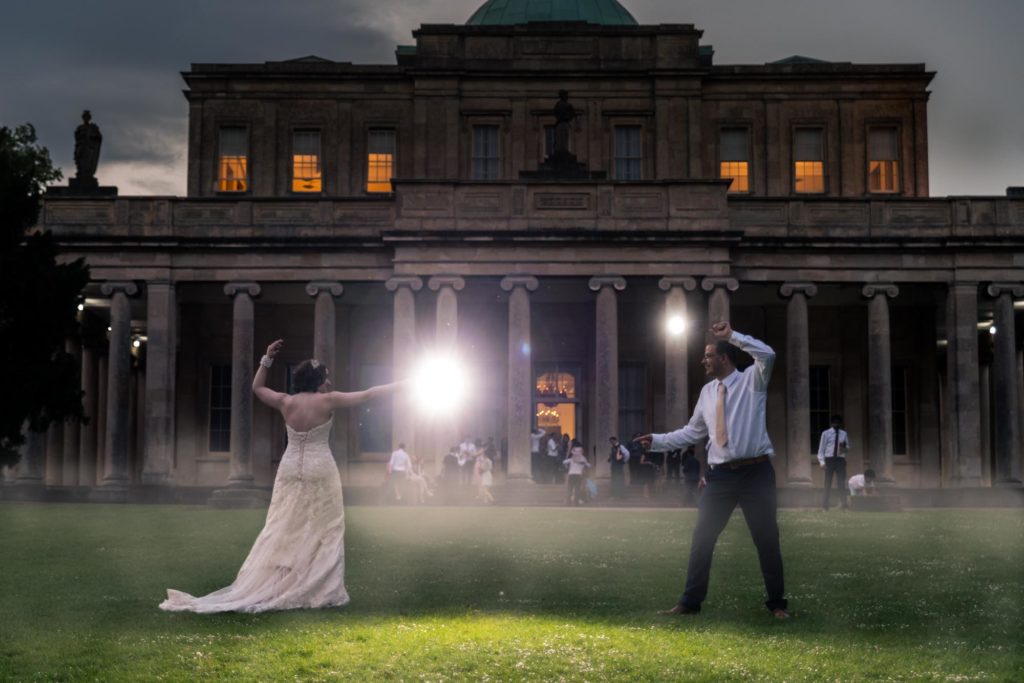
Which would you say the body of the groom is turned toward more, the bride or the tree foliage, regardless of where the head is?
the bride

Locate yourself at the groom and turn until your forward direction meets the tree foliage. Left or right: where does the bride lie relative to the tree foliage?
left

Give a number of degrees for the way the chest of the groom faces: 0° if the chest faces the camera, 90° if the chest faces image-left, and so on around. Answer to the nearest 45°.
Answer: approximately 45°

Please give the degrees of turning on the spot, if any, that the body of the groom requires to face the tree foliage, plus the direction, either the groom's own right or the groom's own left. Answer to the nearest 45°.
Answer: approximately 90° to the groom's own right

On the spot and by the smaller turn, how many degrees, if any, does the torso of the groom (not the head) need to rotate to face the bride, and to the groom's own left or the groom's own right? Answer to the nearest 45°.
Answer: approximately 45° to the groom's own right
